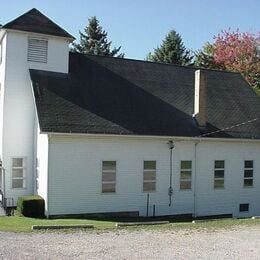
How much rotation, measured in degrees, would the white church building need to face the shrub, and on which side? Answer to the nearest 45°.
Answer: approximately 45° to its left

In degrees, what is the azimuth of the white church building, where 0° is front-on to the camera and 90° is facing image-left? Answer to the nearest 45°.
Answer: approximately 90°
